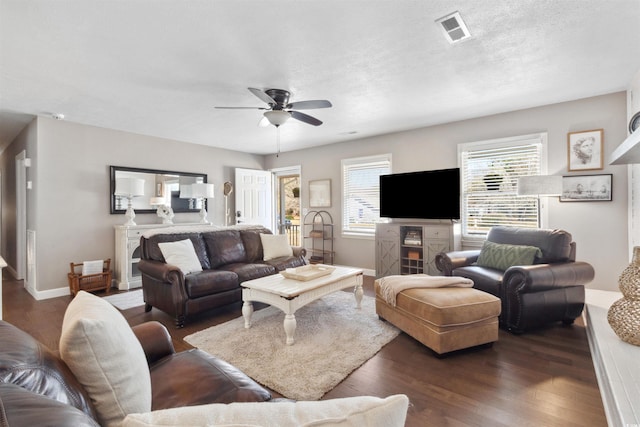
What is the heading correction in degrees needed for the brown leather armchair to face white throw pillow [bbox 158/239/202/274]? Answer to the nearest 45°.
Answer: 0° — it already faces it

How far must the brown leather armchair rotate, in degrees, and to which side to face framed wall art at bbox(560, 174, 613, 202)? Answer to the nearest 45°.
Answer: approximately 180°

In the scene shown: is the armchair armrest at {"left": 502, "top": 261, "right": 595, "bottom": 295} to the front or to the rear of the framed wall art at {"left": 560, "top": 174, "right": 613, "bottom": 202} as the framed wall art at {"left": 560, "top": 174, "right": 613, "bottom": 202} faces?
to the front

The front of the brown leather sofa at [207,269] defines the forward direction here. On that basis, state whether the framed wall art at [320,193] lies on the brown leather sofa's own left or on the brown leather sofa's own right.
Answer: on the brown leather sofa's own left

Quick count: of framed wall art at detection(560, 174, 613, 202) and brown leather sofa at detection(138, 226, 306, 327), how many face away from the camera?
0

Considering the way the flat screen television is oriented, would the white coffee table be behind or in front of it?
in front

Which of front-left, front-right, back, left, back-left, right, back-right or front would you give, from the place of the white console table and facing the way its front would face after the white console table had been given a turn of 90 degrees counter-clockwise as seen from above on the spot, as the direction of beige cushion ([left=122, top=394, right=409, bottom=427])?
back-right

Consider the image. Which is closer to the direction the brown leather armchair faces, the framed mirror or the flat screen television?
the framed mirror

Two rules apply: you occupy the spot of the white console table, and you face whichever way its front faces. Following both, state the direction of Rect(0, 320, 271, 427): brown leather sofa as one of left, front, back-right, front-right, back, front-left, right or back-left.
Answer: front-right

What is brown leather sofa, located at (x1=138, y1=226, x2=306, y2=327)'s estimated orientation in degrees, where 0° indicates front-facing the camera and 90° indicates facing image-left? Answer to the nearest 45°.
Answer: approximately 315°

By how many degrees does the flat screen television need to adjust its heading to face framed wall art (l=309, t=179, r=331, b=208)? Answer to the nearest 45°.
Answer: approximately 90° to its right

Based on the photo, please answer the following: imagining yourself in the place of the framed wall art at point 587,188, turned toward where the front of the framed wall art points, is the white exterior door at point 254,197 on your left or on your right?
on your right

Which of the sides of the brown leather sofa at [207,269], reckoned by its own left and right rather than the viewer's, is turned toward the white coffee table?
front
